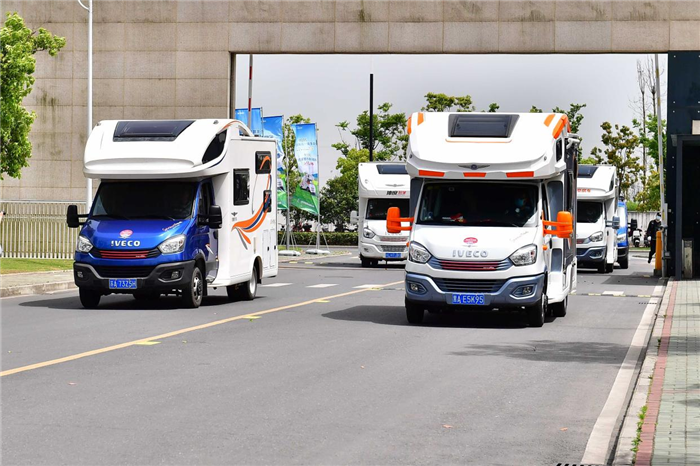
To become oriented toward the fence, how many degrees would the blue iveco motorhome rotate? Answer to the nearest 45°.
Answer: approximately 135° to its right

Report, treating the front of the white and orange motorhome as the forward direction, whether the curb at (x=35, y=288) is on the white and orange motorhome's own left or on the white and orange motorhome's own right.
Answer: on the white and orange motorhome's own right

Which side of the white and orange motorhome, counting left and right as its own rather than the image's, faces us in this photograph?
front

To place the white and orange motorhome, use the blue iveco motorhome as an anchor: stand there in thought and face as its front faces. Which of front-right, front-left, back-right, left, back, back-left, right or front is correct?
left

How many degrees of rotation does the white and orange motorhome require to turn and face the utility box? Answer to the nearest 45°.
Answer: approximately 180°

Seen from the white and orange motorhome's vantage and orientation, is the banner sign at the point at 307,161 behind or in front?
behind

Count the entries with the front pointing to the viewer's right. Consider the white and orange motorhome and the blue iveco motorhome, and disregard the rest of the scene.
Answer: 0

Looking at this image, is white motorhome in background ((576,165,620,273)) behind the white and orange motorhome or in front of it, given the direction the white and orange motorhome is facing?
behind

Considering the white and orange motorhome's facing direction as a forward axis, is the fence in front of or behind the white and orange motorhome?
behind

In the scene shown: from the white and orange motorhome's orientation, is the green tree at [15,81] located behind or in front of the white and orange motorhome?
behind

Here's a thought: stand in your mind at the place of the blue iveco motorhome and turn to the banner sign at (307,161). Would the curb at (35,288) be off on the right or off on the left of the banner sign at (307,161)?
left

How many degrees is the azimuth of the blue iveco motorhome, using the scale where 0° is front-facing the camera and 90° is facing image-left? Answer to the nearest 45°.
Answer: approximately 45°
